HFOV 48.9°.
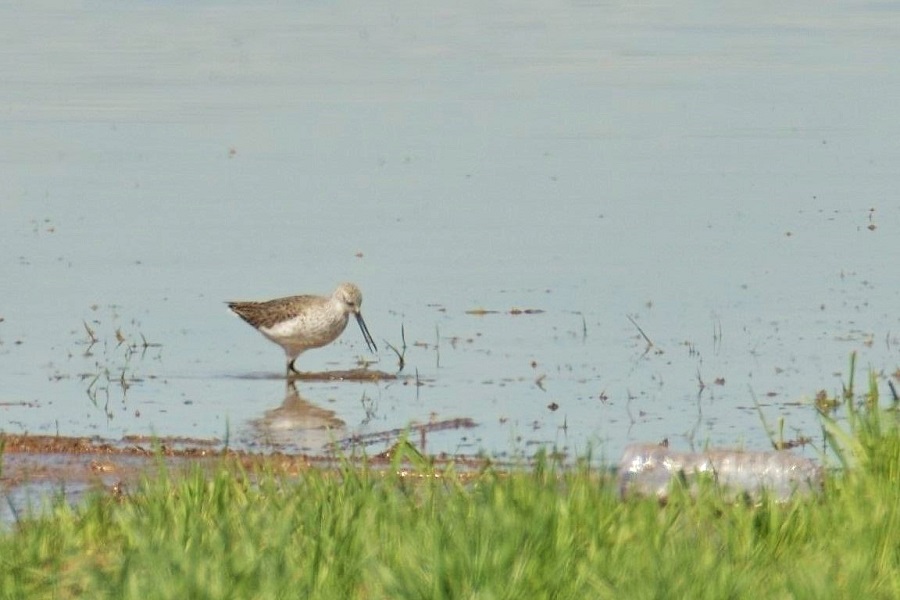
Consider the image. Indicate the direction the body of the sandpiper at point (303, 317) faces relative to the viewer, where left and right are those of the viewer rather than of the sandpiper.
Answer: facing to the right of the viewer

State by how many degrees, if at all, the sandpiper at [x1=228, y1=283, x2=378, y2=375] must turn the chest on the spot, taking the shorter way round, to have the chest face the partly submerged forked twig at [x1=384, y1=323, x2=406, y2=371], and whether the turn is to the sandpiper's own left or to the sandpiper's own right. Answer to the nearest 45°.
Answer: approximately 45° to the sandpiper's own right

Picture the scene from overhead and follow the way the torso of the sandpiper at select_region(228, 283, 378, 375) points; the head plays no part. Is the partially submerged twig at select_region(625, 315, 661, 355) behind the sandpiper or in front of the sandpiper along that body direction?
in front
